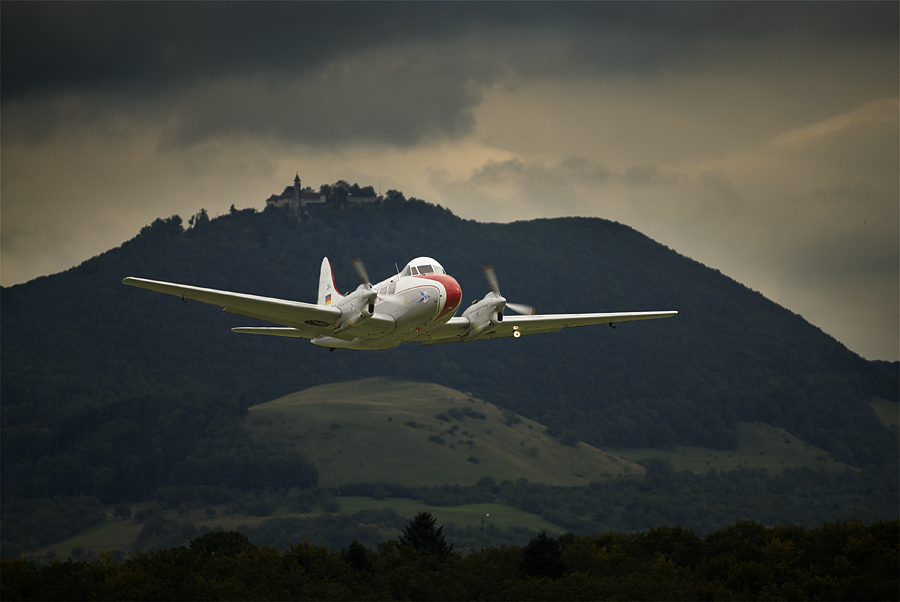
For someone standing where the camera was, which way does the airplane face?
facing the viewer and to the right of the viewer
